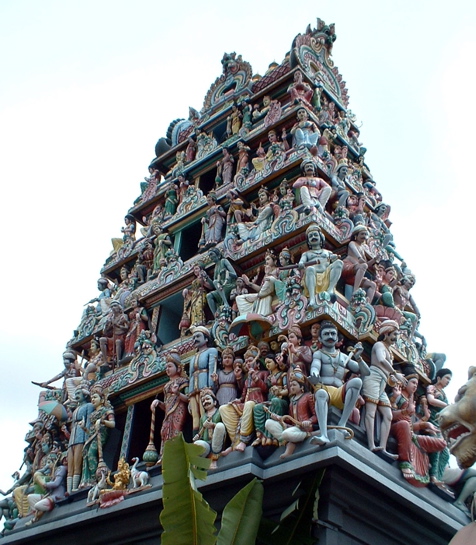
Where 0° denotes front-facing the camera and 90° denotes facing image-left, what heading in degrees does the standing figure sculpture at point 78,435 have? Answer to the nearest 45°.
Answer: approximately 45°

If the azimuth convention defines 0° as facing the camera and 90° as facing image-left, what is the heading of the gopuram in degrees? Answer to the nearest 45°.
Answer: approximately 45°

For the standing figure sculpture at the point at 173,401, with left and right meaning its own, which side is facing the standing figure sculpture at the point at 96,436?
right

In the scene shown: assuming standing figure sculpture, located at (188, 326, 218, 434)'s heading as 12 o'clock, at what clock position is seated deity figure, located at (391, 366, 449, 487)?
The seated deity figure is roughly at 8 o'clock from the standing figure sculpture.

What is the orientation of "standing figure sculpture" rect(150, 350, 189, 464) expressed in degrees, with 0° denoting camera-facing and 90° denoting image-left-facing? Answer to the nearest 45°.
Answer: approximately 45°

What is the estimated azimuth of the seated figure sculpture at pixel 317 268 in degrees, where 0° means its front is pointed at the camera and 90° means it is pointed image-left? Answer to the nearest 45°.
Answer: approximately 0°

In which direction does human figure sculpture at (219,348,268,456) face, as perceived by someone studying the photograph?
facing the viewer and to the left of the viewer

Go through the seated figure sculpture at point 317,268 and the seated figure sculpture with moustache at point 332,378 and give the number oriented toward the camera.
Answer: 2

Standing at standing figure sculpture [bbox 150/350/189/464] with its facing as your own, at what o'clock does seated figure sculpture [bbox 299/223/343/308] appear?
seated figure sculpture [bbox 299/223/343/308] is roughly at 9 o'clock from standing figure sculpture [bbox 150/350/189/464].

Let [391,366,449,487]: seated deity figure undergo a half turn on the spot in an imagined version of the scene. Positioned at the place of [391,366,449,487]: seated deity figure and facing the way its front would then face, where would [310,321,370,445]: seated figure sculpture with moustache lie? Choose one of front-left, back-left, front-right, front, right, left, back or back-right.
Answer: left

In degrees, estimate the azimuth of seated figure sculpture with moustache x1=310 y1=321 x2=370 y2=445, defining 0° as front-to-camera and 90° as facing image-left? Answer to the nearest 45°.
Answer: approximately 0°
